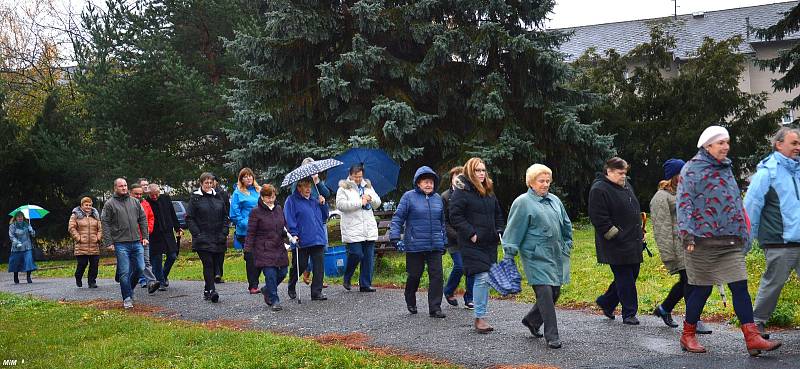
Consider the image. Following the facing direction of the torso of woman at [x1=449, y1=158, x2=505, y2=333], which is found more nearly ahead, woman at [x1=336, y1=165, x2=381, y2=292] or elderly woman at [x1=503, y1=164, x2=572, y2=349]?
the elderly woman

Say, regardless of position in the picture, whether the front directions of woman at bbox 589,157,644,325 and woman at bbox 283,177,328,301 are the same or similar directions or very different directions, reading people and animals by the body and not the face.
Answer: same or similar directions

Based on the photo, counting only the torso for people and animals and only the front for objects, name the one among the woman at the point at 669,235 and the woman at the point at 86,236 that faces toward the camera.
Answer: the woman at the point at 86,236

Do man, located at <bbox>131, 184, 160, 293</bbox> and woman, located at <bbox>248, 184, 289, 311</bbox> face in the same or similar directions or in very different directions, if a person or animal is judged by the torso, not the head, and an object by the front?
same or similar directions

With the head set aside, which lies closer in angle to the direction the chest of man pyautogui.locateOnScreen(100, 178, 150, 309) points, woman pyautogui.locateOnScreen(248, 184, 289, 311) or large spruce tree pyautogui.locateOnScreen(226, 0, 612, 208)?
the woman

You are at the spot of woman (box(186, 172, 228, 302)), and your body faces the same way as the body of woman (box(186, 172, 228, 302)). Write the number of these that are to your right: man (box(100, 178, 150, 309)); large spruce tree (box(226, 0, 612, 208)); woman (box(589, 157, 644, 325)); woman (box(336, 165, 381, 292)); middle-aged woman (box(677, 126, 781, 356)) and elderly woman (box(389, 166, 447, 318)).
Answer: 1

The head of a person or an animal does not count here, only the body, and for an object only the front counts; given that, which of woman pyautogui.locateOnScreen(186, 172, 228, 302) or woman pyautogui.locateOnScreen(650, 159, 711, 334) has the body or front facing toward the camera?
woman pyautogui.locateOnScreen(186, 172, 228, 302)

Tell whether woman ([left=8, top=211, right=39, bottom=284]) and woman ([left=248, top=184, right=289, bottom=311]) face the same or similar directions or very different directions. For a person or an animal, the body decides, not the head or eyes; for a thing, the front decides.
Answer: same or similar directions

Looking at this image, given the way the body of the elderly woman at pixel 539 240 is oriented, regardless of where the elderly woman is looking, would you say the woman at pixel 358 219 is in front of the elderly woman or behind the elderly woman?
behind

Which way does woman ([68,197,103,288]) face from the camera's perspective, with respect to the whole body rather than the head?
toward the camera

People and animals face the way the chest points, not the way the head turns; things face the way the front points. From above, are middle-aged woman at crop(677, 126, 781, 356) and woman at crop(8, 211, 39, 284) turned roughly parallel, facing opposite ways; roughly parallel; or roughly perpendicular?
roughly parallel
